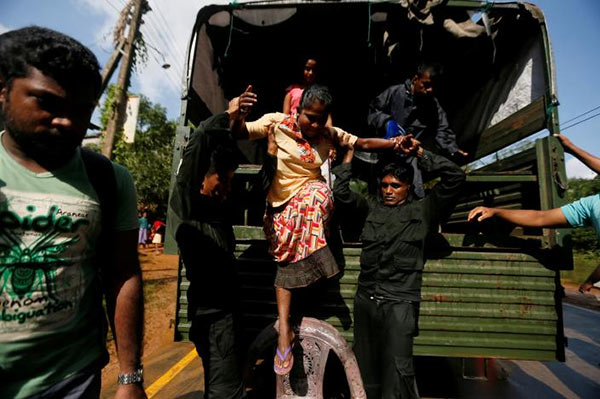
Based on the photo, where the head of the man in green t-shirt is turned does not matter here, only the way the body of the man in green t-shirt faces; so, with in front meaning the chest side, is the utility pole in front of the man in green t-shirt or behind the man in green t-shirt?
behind

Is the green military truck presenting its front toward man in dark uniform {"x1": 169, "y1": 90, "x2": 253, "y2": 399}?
no

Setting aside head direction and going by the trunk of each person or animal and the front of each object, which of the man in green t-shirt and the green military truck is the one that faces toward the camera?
the man in green t-shirt

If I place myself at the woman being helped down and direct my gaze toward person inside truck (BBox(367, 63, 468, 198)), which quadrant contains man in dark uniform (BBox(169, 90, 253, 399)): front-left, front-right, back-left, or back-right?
back-left

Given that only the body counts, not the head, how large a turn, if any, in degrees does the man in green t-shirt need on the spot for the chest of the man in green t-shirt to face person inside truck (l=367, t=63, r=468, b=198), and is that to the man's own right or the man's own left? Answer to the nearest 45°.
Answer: approximately 90° to the man's own left

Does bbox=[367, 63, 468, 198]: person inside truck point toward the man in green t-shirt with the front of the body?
no

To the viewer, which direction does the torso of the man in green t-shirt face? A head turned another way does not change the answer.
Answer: toward the camera

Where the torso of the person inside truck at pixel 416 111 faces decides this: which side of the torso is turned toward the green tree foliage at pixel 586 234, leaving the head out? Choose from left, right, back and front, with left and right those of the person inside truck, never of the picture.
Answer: left

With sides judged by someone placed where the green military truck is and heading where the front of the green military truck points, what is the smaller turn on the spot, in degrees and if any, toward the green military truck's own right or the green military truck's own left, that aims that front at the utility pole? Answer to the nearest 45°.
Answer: approximately 45° to the green military truck's own left

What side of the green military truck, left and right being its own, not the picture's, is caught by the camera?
back

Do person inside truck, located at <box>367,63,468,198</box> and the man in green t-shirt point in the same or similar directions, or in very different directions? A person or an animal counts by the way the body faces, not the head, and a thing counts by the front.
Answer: same or similar directions

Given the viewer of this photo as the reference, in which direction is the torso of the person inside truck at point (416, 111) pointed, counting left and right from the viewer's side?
facing the viewer and to the right of the viewer

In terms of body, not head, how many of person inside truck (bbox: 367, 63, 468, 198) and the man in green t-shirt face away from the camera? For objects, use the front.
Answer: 0

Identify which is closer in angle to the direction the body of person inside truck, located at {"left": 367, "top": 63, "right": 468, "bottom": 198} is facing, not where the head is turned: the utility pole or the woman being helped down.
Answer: the woman being helped down

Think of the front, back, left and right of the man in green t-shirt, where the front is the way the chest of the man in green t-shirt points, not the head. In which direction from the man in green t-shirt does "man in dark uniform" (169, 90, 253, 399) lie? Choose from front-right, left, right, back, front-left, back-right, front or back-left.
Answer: back-left

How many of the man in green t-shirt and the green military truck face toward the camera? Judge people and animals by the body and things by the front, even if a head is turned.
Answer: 1

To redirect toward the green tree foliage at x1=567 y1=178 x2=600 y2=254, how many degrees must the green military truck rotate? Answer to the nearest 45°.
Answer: approximately 45° to its right
